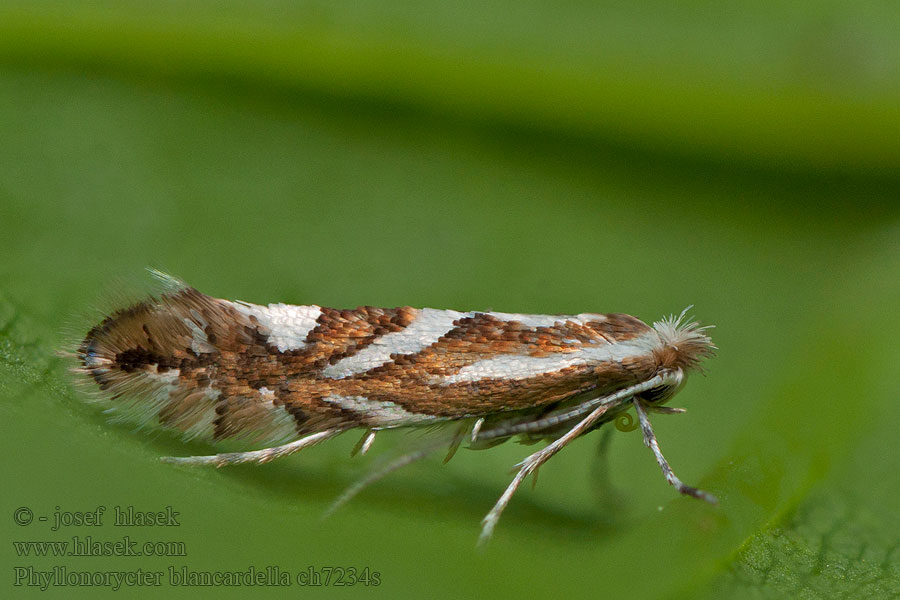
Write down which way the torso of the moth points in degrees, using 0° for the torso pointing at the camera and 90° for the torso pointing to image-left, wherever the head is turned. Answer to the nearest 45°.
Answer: approximately 270°
